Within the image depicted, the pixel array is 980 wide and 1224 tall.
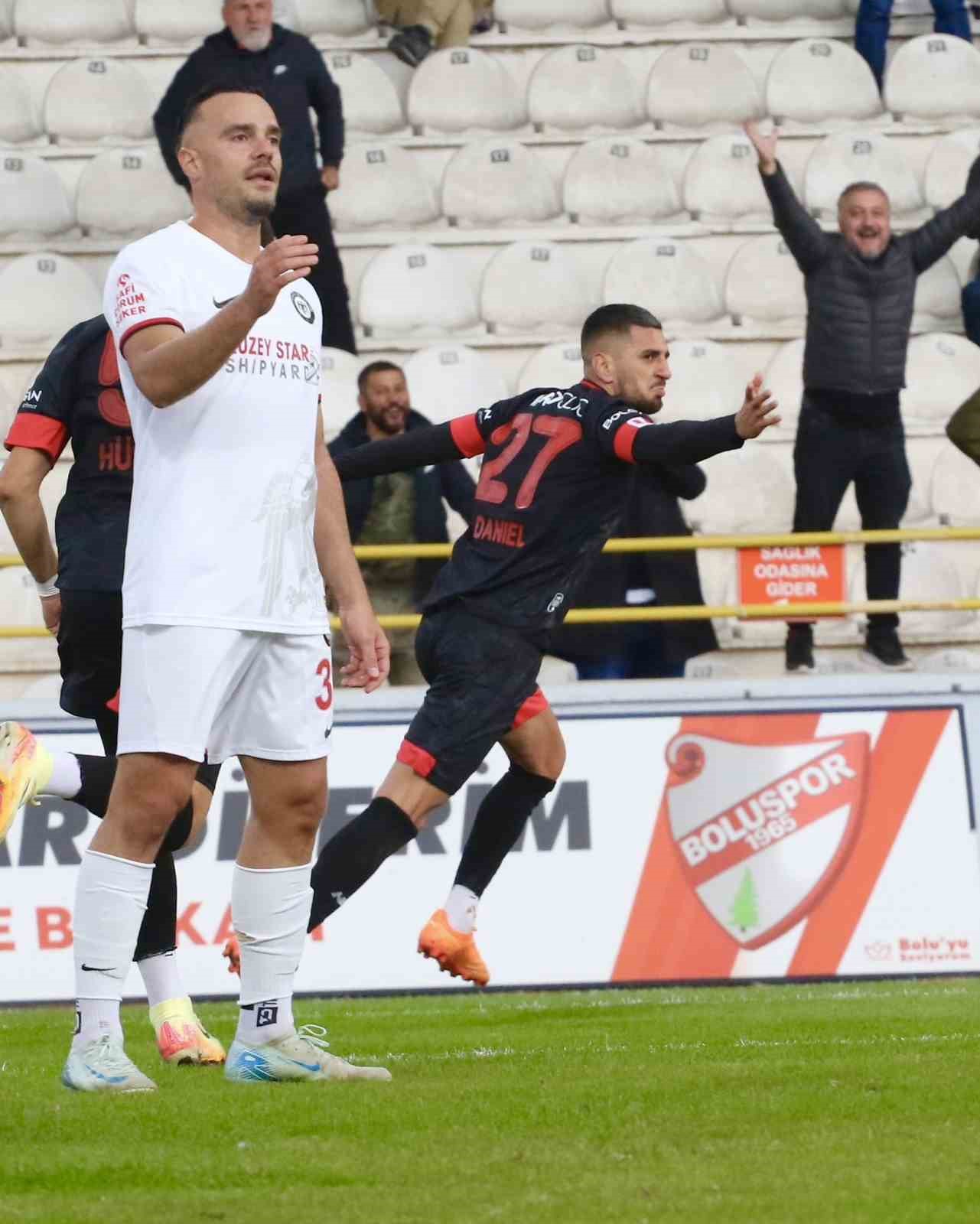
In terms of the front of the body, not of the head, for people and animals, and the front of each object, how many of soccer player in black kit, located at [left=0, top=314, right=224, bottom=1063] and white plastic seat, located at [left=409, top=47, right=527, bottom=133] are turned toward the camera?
1

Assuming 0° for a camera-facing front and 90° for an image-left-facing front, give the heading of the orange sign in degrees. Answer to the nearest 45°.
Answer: approximately 0°

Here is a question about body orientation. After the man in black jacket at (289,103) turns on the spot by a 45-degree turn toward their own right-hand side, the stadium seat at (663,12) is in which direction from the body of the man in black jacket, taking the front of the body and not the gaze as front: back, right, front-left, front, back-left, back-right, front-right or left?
back

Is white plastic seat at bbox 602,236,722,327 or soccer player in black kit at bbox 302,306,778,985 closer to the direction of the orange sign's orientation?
the soccer player in black kit

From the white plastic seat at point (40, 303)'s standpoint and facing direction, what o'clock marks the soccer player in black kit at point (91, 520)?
The soccer player in black kit is roughly at 12 o'clock from the white plastic seat.

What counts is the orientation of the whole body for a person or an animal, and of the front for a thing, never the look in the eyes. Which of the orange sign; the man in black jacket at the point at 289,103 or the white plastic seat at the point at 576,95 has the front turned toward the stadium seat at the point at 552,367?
the white plastic seat
